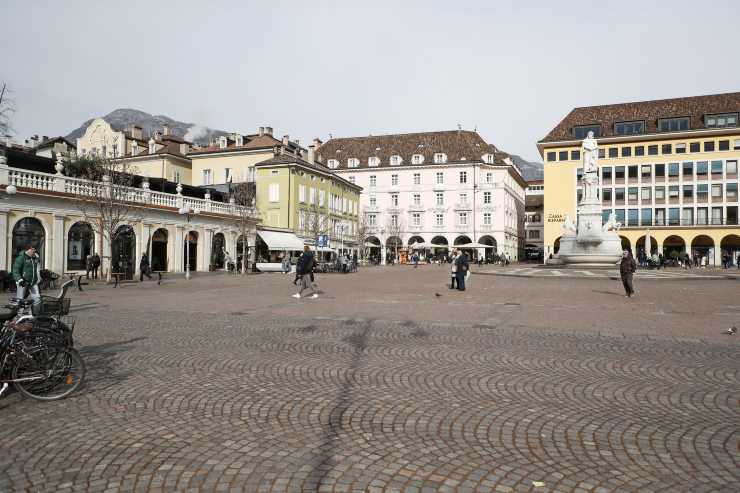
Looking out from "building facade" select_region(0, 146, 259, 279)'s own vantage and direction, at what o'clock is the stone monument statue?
The stone monument statue is roughly at 11 o'clock from the building facade.

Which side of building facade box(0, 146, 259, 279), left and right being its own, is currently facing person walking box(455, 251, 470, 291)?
front

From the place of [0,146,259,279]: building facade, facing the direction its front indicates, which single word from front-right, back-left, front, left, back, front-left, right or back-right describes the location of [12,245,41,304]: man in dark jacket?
front-right

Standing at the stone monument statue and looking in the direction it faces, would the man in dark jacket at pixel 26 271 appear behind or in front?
in front

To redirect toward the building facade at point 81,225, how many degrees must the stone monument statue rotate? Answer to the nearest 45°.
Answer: approximately 45° to its right

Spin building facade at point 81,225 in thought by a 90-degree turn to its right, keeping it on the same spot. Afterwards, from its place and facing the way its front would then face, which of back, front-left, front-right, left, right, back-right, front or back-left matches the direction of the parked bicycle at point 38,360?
front-left

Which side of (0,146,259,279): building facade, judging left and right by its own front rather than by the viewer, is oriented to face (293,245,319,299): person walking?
front

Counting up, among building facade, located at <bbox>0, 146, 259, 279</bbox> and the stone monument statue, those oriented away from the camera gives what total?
0

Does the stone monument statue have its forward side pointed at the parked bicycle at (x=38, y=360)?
yes

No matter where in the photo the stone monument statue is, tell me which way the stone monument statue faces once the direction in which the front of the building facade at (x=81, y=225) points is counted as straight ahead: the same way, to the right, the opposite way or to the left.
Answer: to the right

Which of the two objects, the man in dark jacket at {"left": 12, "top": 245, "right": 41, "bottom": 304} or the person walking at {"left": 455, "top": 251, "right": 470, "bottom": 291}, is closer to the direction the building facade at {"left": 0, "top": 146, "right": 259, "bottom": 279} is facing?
the person walking

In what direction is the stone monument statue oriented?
toward the camera

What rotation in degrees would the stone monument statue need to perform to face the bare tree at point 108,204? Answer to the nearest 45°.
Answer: approximately 45° to its right

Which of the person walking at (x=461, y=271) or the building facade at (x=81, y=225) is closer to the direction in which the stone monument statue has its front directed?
the person walking

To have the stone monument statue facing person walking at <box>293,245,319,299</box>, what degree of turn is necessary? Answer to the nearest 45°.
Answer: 0° — it already faces them
